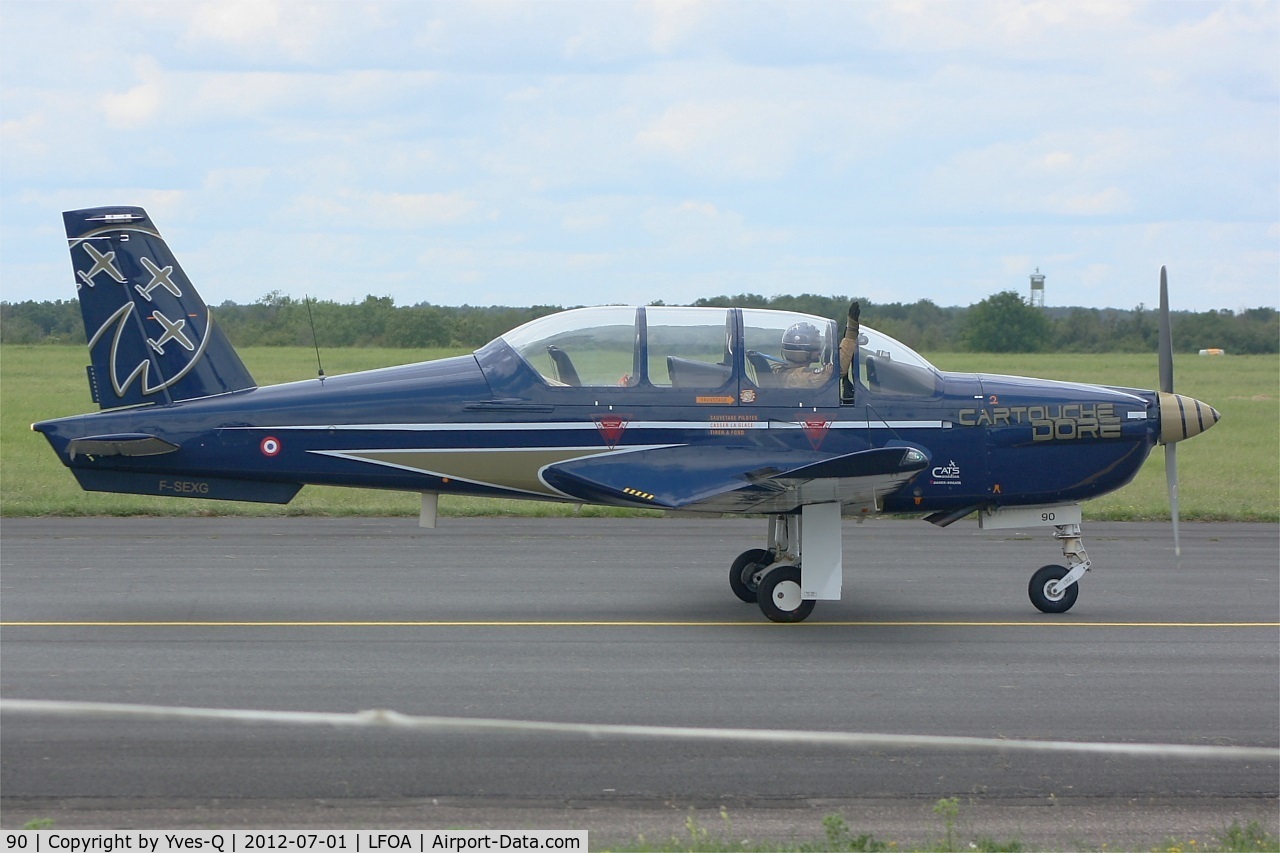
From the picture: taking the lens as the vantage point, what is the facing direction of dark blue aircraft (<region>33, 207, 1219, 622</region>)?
facing to the right of the viewer
